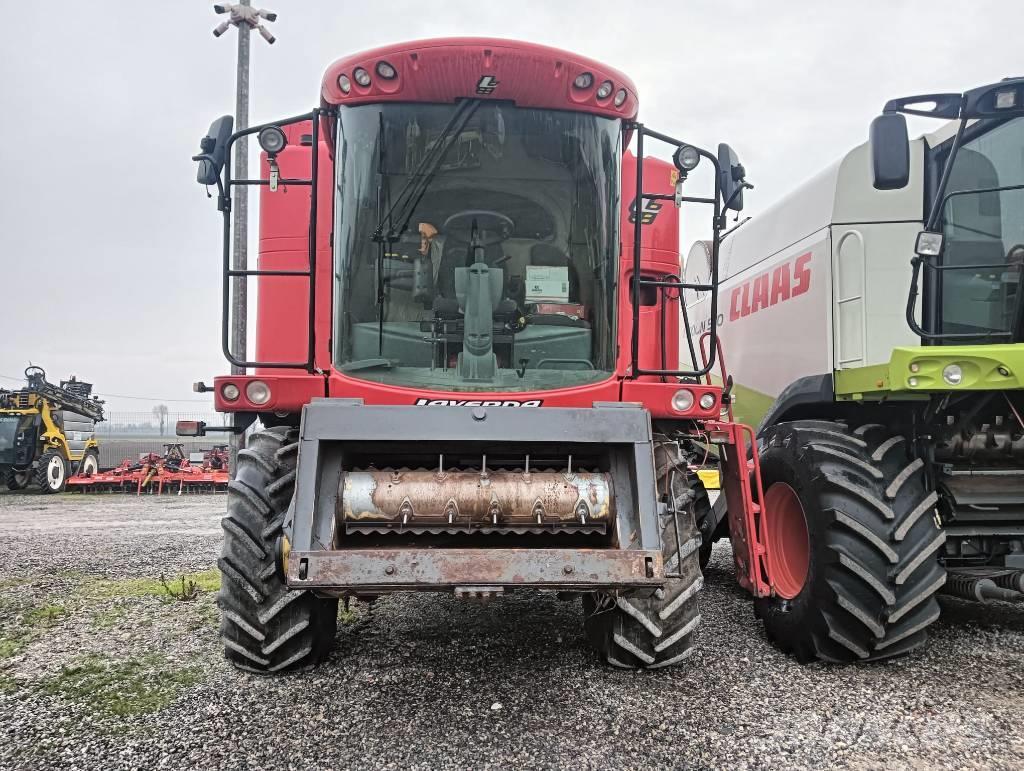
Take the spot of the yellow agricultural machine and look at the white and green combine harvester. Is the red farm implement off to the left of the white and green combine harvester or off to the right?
left

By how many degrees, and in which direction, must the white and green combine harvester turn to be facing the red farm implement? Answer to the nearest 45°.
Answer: approximately 180°

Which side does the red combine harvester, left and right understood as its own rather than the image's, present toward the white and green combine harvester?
left

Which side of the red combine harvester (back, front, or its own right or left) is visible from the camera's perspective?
front

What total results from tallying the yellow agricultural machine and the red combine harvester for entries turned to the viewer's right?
0

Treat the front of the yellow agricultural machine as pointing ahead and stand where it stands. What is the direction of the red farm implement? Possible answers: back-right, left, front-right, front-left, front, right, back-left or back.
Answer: left

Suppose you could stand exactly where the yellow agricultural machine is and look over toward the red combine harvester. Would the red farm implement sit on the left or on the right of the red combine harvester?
left

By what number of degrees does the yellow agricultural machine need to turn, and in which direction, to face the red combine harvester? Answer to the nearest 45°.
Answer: approximately 45° to its left

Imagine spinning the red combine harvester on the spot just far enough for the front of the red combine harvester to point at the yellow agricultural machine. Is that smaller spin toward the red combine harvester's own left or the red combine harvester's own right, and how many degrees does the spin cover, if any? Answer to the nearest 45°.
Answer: approximately 135° to the red combine harvester's own right

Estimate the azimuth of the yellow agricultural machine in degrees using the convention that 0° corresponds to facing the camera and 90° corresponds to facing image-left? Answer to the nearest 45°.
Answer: approximately 45°
